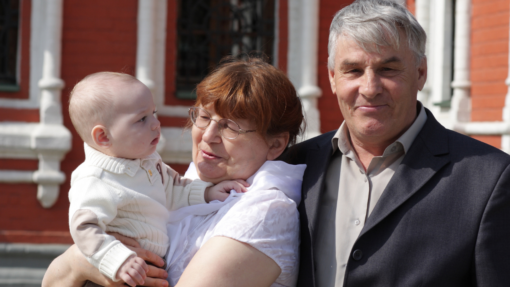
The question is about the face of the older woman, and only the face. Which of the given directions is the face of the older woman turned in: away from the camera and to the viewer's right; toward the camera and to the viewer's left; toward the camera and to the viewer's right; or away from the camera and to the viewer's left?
toward the camera and to the viewer's left

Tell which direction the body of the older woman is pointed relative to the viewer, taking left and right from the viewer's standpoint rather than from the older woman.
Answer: facing the viewer and to the left of the viewer

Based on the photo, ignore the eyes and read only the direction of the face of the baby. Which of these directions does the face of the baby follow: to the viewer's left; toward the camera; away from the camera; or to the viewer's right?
to the viewer's right

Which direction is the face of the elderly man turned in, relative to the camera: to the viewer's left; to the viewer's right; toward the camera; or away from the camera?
toward the camera
